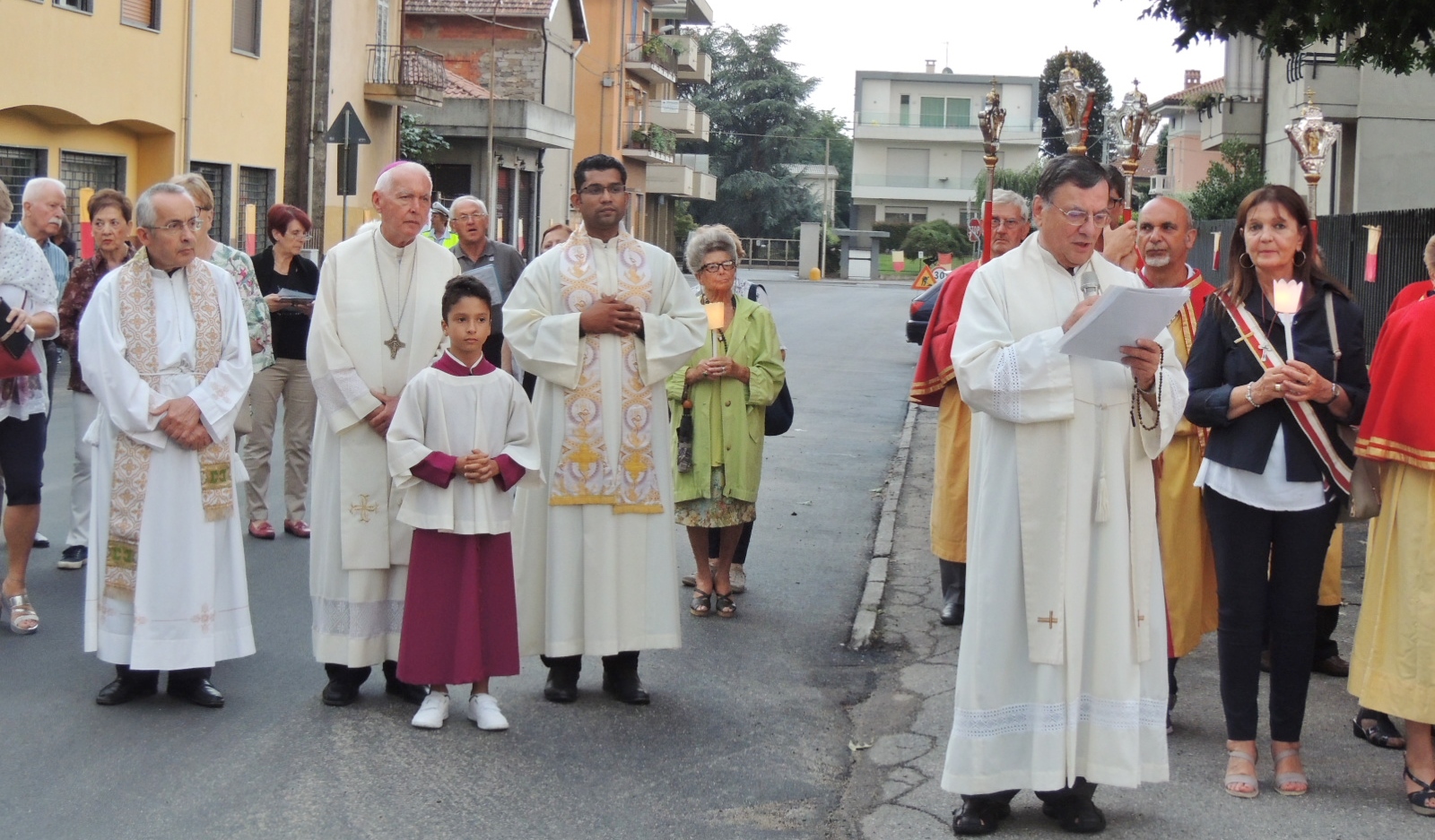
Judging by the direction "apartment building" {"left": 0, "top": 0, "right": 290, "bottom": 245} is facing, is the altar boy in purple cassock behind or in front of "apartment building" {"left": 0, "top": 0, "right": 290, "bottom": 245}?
in front

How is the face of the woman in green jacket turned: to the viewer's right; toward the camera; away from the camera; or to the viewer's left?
toward the camera

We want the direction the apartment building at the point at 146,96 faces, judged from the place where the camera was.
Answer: facing the viewer and to the right of the viewer

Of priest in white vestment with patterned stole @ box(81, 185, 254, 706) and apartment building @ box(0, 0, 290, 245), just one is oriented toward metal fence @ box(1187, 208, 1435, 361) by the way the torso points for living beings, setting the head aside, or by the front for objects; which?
the apartment building

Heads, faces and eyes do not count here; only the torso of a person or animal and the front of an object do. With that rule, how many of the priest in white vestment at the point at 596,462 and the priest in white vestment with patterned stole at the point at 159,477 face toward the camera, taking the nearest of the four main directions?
2

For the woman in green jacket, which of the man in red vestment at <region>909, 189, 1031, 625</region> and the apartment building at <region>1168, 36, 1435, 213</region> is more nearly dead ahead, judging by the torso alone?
the man in red vestment

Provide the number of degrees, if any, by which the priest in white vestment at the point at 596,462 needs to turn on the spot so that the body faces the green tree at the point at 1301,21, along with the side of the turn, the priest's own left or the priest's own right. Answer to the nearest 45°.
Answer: approximately 135° to the priest's own left

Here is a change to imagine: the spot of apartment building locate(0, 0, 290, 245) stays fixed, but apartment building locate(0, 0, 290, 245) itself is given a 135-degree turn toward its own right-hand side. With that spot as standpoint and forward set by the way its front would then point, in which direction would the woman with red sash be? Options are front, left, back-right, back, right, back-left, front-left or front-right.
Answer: left

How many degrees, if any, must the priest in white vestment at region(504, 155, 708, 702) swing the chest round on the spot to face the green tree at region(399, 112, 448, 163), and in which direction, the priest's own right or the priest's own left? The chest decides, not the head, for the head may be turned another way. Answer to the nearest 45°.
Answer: approximately 180°

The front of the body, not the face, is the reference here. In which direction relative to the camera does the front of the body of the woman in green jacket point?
toward the camera

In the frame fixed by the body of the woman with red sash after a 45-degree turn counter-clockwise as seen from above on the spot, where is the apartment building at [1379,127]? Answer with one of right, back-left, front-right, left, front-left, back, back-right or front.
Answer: back-left

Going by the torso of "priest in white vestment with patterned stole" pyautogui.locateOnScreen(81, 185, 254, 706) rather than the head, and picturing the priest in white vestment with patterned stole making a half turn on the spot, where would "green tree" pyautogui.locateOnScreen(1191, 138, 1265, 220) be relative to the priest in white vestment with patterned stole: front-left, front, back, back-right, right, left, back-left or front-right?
front-right

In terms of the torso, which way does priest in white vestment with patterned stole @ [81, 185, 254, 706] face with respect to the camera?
toward the camera

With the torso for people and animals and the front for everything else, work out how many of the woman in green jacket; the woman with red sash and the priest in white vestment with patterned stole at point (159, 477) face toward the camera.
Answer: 3

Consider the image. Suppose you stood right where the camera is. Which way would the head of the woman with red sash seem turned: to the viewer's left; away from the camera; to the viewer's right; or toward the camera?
toward the camera

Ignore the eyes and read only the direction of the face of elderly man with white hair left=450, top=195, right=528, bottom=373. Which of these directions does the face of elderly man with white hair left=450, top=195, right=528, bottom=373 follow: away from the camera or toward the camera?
toward the camera
